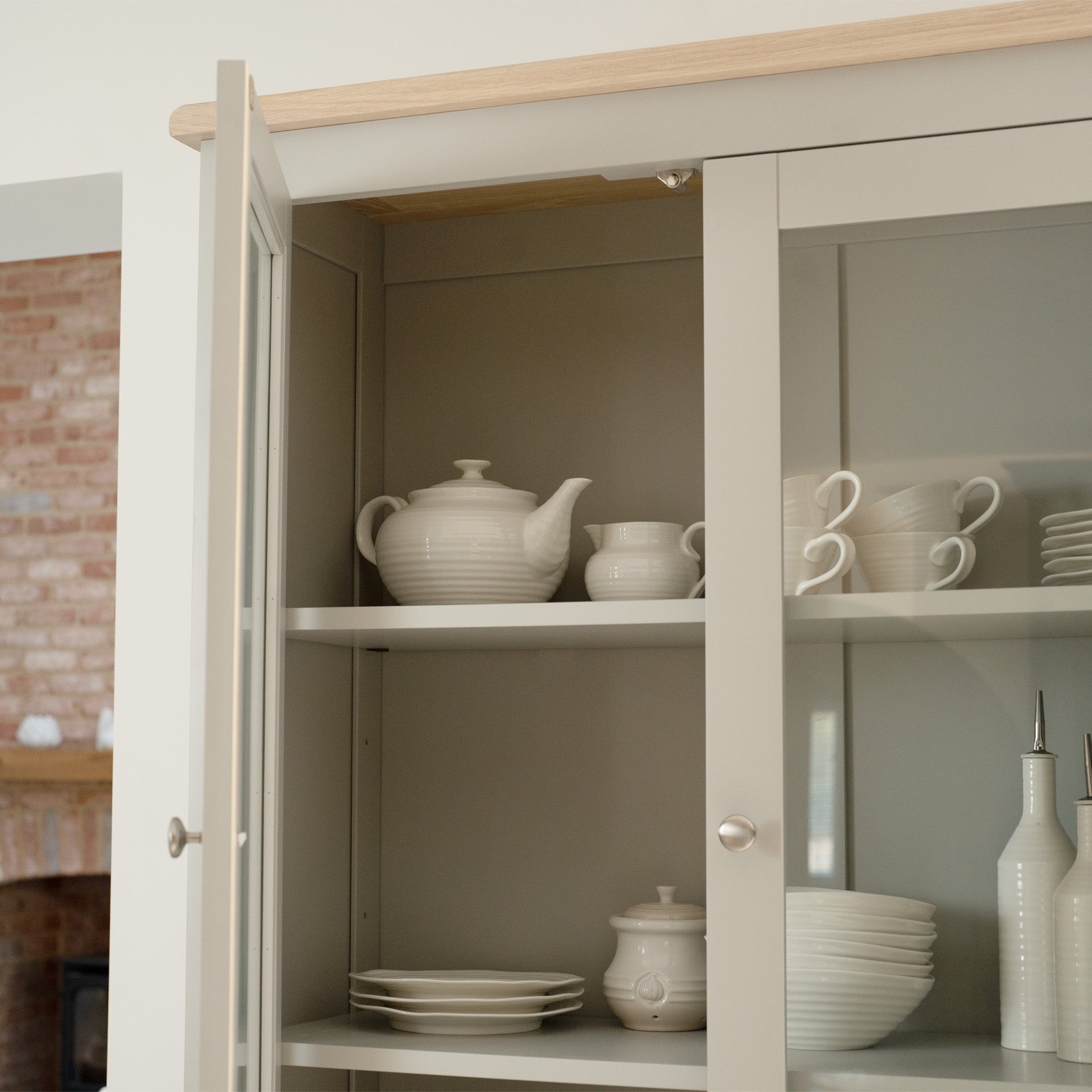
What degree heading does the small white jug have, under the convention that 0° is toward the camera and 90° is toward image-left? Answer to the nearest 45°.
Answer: approximately 90°
